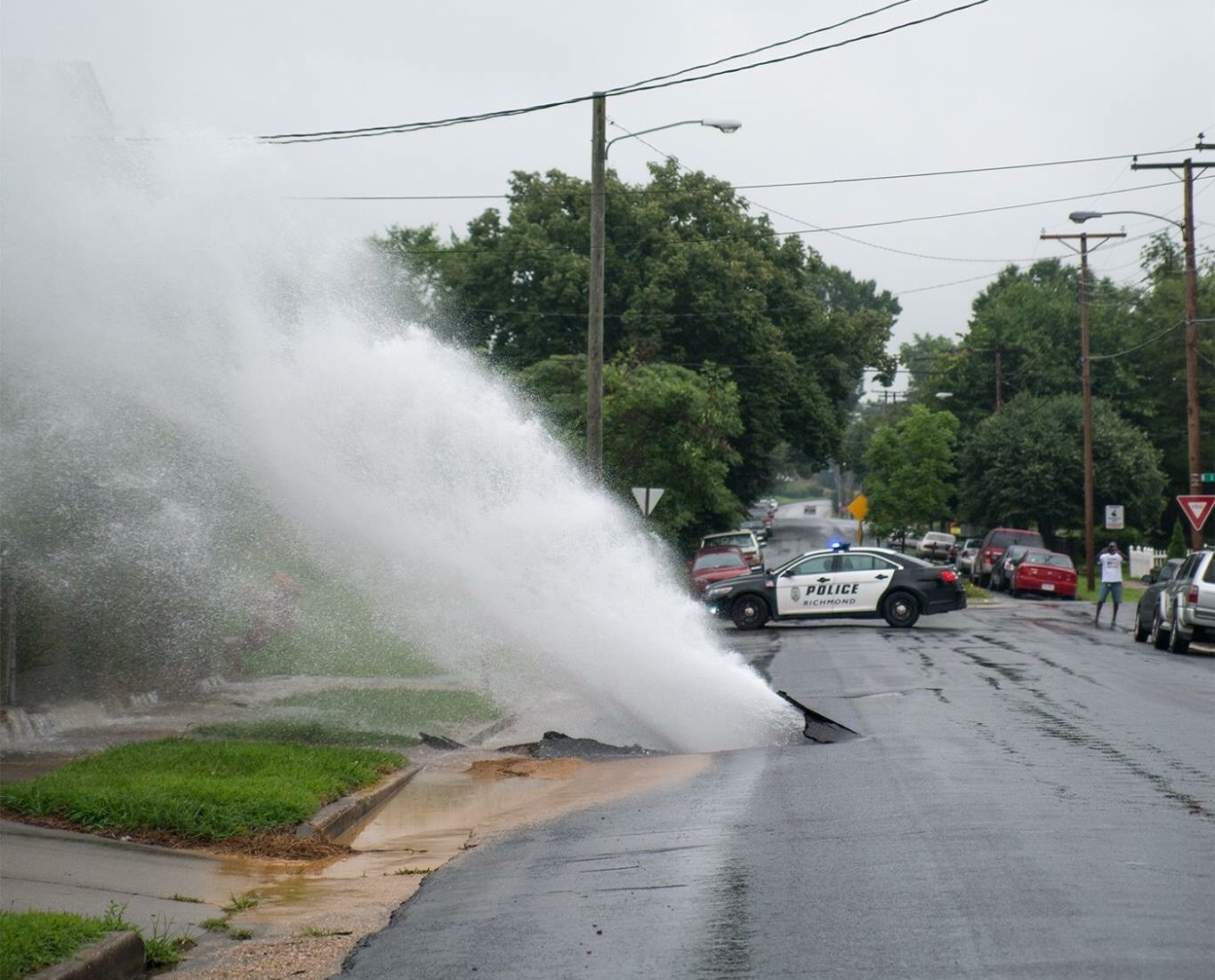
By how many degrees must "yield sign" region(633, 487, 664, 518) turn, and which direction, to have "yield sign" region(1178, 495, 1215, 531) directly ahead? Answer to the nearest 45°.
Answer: approximately 90° to its right

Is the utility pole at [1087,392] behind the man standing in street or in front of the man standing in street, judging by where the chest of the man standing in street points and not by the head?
behind

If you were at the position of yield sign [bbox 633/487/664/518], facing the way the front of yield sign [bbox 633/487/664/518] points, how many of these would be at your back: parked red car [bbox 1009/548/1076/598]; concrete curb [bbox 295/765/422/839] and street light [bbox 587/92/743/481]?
2

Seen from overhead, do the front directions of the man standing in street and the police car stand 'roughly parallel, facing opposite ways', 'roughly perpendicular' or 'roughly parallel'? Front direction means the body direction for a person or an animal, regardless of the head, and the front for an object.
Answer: roughly perpendicular

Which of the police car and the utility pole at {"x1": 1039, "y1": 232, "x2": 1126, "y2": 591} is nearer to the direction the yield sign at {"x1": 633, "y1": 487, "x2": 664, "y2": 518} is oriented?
the utility pole

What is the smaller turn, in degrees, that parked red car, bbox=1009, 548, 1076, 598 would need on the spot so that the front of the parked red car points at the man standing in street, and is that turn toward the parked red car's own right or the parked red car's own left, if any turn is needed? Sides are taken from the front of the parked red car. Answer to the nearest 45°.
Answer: approximately 180°

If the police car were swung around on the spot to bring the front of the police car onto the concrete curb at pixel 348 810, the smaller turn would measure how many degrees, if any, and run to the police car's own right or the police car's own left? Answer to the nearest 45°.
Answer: approximately 90° to the police car's own left

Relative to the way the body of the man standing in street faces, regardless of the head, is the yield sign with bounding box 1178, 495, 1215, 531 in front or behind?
behind

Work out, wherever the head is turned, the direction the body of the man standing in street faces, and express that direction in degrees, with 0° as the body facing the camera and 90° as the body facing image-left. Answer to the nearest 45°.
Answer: approximately 0°

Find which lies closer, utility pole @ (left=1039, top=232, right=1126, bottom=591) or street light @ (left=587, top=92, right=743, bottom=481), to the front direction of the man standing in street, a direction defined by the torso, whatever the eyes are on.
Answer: the street light

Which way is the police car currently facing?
to the viewer's left
